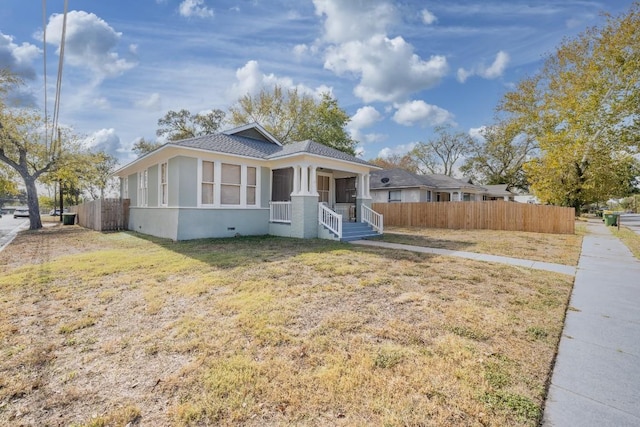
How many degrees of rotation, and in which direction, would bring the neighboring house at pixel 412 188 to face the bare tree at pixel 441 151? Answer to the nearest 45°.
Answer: approximately 135° to its left

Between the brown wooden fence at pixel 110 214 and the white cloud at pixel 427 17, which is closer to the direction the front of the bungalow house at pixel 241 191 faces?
the white cloud

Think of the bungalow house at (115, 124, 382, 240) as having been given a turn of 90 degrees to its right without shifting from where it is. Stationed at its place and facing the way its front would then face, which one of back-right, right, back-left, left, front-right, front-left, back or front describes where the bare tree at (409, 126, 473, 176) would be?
back

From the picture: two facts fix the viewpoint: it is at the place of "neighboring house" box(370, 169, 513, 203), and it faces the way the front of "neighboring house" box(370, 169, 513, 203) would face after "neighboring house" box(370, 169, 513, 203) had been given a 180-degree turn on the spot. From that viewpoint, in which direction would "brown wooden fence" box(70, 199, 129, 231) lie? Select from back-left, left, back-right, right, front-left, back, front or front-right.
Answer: left

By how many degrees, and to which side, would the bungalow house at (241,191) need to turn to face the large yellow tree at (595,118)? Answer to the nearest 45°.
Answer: approximately 45° to its left

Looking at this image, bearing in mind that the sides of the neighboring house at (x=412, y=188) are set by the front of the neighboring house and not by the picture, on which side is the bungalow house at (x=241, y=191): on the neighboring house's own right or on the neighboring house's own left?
on the neighboring house's own right

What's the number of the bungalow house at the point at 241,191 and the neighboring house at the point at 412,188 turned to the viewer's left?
0

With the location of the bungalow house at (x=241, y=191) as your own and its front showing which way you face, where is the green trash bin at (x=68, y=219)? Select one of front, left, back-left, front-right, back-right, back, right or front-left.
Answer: back

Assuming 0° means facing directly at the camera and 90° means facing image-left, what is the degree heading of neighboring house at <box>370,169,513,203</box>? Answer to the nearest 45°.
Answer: approximately 315°

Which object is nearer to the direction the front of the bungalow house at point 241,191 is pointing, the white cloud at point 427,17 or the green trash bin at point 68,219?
the white cloud
